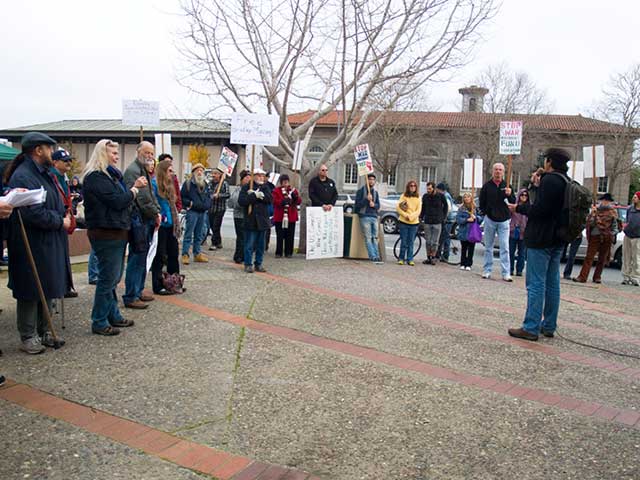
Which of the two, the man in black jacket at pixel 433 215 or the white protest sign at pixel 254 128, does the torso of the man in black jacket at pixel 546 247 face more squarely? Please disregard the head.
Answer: the white protest sign

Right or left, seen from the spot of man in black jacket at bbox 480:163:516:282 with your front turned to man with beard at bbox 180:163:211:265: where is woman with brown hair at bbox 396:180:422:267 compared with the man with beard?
right

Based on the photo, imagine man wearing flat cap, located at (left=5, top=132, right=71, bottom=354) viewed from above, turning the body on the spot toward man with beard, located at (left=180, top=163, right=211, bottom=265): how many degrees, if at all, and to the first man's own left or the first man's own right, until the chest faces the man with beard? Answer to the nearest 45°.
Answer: approximately 45° to the first man's own left

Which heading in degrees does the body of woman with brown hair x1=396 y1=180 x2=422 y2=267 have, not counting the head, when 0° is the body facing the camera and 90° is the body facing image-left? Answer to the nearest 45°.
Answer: approximately 0°

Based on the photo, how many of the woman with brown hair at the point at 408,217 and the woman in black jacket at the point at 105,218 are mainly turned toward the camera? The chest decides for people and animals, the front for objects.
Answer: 1

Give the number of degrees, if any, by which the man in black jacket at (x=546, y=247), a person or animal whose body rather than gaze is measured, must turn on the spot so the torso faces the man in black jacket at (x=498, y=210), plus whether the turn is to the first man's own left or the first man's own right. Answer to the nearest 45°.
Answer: approximately 90° to the first man's own right

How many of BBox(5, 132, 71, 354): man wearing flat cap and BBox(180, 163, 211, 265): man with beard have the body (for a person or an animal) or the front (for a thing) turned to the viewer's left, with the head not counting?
0

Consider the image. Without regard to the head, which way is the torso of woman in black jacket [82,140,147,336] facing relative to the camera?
to the viewer's right

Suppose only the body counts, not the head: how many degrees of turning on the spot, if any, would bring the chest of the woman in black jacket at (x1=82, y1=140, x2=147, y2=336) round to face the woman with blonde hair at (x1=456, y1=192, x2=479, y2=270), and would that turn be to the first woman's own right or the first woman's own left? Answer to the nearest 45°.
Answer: approximately 45° to the first woman's own left

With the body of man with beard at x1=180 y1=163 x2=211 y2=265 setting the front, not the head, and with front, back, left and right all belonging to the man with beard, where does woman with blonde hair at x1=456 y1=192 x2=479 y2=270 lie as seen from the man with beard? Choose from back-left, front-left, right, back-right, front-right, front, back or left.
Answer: front-left
